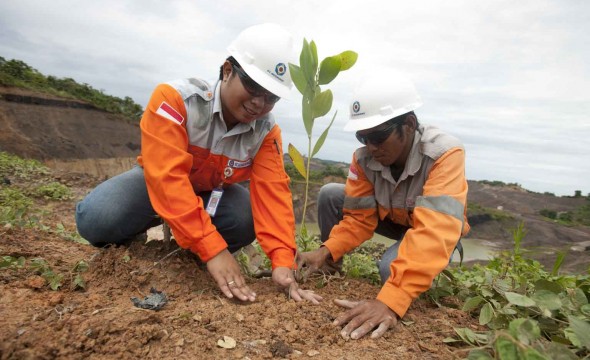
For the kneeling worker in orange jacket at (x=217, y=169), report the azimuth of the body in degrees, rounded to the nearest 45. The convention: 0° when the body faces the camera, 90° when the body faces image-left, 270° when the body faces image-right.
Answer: approximately 315°

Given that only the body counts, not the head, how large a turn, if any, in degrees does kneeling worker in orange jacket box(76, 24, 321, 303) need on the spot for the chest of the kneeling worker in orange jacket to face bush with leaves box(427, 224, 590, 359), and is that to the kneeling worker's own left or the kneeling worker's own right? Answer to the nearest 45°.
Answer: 0° — they already face it

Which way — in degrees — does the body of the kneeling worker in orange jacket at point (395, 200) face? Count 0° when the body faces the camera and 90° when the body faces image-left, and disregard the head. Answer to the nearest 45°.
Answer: approximately 45°

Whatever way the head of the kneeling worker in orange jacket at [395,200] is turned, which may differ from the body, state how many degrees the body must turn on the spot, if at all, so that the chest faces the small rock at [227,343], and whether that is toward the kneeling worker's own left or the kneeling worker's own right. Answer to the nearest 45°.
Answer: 0° — they already face it

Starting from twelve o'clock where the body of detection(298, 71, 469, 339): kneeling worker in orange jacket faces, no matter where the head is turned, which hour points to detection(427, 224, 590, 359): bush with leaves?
The bush with leaves is roughly at 9 o'clock from the kneeling worker in orange jacket.

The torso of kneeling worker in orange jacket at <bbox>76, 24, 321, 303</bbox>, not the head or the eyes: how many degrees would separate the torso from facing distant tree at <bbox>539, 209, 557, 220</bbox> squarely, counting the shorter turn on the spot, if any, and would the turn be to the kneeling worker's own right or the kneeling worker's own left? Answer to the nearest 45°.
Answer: approximately 90° to the kneeling worker's own left

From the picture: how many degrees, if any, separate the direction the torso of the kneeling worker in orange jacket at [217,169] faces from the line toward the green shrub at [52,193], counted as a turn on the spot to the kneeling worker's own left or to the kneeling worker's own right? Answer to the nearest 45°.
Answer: approximately 180°
